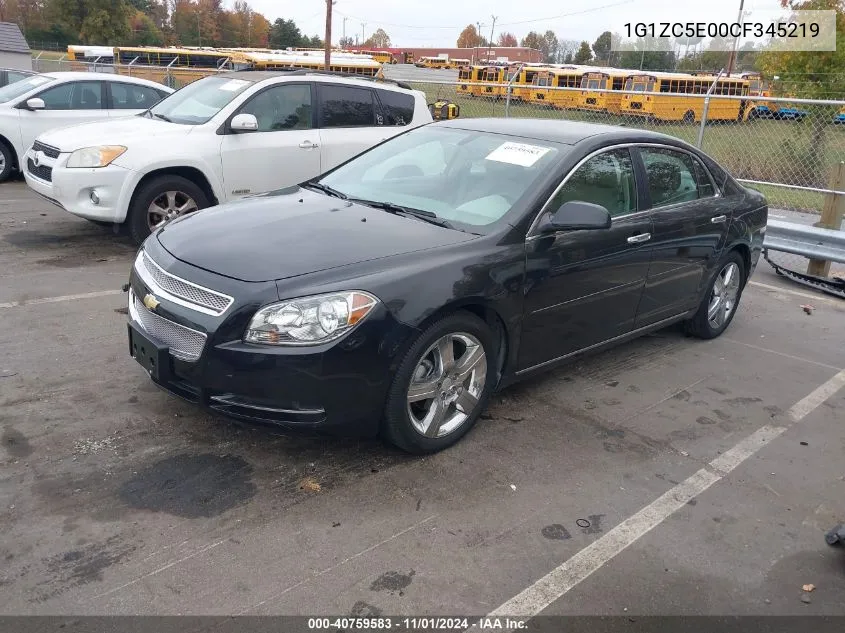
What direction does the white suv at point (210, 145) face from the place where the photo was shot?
facing the viewer and to the left of the viewer

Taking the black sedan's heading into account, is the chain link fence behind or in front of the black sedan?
behind

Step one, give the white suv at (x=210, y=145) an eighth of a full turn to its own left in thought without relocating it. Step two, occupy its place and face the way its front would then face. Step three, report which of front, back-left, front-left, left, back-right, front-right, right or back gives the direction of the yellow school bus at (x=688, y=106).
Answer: back-left

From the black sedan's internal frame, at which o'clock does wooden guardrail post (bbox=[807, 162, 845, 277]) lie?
The wooden guardrail post is roughly at 6 o'clock from the black sedan.

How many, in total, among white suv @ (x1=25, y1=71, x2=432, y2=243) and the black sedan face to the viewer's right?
0

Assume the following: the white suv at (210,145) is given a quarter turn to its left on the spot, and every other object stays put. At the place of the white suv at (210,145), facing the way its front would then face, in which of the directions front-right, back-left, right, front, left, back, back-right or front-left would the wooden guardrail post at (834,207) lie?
front-left

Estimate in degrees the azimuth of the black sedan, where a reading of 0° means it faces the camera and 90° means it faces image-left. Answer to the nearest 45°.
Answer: approximately 45°

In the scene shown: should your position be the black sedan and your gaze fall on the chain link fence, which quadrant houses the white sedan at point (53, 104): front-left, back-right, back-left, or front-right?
front-left

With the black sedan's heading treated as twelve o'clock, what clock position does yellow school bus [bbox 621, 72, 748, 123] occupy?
The yellow school bus is roughly at 5 o'clock from the black sedan.

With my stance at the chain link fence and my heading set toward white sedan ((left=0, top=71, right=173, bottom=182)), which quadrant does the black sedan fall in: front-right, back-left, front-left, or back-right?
front-left
